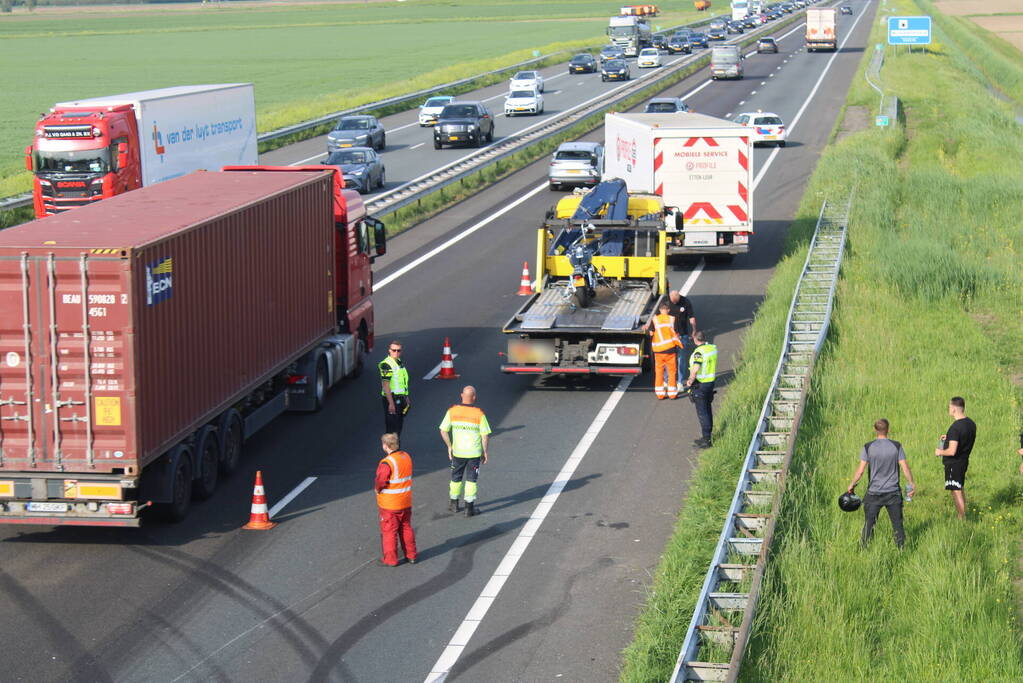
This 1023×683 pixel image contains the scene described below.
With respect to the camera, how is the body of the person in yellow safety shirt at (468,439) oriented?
away from the camera

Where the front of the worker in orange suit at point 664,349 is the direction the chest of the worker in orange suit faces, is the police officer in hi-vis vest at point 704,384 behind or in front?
behind

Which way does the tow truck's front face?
away from the camera

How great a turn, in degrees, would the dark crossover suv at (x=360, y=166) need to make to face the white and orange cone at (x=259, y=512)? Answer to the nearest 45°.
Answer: approximately 45° to its left

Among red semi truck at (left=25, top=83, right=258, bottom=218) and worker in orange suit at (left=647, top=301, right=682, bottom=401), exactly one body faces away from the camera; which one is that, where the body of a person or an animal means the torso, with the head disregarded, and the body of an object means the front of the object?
the worker in orange suit

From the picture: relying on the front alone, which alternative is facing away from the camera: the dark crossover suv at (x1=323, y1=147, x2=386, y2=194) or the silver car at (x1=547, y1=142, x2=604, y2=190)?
the silver car

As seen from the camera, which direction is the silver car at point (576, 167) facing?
away from the camera

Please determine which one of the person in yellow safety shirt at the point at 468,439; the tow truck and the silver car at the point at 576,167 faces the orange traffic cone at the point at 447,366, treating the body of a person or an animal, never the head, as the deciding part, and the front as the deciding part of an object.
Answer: the person in yellow safety shirt
